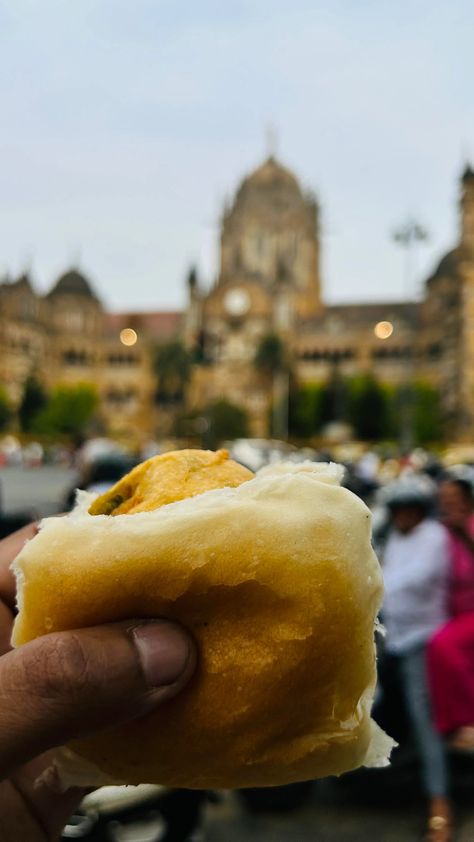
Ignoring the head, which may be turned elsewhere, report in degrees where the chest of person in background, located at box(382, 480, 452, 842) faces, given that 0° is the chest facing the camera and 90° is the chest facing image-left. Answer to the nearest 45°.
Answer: approximately 45°
